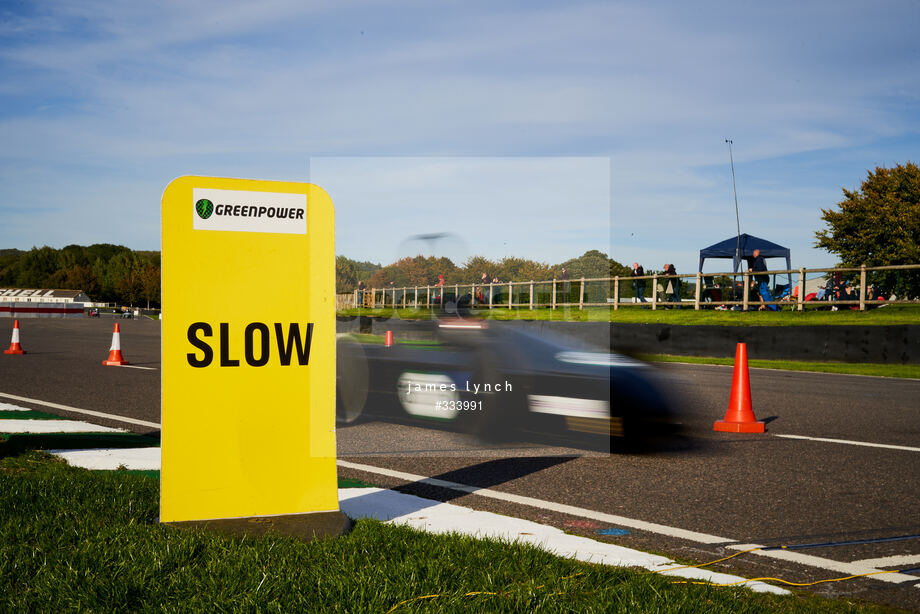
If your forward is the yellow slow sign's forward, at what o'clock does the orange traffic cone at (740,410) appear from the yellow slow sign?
The orange traffic cone is roughly at 8 o'clock from the yellow slow sign.

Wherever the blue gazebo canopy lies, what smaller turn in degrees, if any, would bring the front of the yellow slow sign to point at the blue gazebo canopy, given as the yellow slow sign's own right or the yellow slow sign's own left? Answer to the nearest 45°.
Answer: approximately 135° to the yellow slow sign's own left

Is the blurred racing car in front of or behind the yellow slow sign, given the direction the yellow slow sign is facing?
behind

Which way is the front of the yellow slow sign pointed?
toward the camera

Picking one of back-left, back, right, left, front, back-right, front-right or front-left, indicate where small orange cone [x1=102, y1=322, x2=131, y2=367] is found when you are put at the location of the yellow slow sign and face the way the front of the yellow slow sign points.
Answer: back

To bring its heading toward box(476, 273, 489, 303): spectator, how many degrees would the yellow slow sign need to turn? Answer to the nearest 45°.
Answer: approximately 135° to its left
